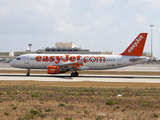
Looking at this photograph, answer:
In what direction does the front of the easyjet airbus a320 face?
to the viewer's left
